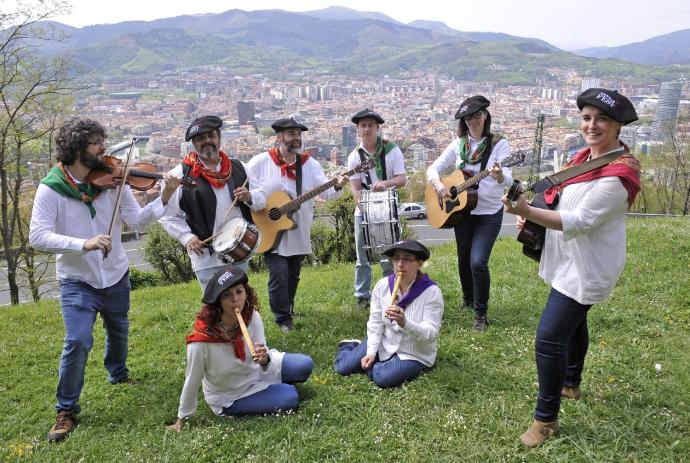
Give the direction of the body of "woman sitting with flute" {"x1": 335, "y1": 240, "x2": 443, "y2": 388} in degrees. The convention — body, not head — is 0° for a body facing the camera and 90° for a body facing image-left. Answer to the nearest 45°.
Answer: approximately 45°

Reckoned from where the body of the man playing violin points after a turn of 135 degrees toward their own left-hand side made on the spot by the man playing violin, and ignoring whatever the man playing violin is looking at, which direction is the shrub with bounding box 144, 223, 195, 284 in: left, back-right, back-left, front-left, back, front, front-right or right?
front

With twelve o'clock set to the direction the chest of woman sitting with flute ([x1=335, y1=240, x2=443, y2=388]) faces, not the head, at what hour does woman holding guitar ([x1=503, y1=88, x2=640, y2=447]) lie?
The woman holding guitar is roughly at 9 o'clock from the woman sitting with flute.

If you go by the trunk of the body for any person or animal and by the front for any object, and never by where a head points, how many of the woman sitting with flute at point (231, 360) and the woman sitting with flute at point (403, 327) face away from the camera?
0

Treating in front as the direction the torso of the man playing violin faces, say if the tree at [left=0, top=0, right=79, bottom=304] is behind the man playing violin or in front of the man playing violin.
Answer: behind

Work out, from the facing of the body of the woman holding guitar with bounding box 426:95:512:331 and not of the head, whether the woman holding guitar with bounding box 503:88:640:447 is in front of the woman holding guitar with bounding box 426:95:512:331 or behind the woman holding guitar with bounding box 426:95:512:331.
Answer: in front

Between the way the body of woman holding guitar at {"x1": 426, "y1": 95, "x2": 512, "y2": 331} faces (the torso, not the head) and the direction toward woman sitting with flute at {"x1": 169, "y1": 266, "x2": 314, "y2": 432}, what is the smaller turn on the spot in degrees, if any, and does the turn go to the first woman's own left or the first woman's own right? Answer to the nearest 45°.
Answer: approximately 45° to the first woman's own right

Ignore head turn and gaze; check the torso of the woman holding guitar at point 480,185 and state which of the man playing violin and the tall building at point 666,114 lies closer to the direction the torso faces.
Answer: the man playing violin

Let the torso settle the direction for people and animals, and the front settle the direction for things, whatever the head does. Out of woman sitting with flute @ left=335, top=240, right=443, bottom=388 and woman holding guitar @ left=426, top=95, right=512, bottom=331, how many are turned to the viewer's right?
0

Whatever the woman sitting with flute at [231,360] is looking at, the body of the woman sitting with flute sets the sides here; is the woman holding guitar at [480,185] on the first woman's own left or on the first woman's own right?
on the first woman's own left
